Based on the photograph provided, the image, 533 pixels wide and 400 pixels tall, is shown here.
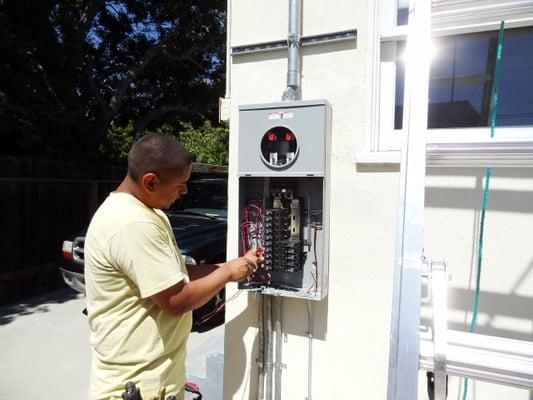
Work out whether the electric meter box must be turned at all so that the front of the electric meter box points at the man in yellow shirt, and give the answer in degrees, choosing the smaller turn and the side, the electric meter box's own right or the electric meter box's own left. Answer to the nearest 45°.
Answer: approximately 45° to the electric meter box's own right

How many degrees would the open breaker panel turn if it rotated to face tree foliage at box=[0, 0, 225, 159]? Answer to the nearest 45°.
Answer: approximately 135° to its right

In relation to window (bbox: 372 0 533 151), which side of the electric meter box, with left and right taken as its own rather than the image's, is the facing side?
left

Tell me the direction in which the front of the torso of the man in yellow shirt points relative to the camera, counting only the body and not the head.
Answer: to the viewer's right

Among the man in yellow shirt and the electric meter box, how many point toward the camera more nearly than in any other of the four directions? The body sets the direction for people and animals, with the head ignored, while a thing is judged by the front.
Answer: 1

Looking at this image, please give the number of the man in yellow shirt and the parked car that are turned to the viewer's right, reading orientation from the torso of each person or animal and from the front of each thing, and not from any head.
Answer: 1

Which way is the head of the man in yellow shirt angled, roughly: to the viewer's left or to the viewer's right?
to the viewer's right

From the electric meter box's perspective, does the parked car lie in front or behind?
behind
